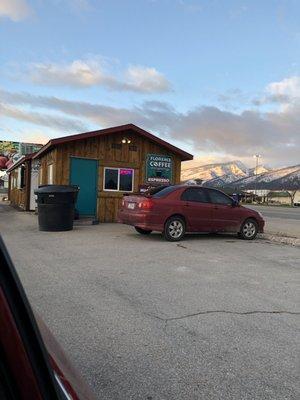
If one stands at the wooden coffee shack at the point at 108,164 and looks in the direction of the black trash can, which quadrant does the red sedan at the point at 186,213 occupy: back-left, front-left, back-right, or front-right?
front-left

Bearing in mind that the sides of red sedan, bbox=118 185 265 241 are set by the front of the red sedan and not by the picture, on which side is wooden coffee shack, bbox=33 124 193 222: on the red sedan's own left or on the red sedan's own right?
on the red sedan's own left

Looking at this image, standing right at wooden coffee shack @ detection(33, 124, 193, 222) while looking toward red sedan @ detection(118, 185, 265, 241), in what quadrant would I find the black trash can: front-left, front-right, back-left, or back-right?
front-right

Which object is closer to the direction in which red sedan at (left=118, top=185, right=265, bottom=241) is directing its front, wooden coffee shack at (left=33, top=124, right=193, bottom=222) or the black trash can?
the wooden coffee shack

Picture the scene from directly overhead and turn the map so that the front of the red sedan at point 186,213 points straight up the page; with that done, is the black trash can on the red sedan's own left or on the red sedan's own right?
on the red sedan's own left

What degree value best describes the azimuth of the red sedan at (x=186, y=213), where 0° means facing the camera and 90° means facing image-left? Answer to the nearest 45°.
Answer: approximately 225°

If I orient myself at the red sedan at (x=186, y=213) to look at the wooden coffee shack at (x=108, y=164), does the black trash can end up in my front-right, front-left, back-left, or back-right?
front-left
